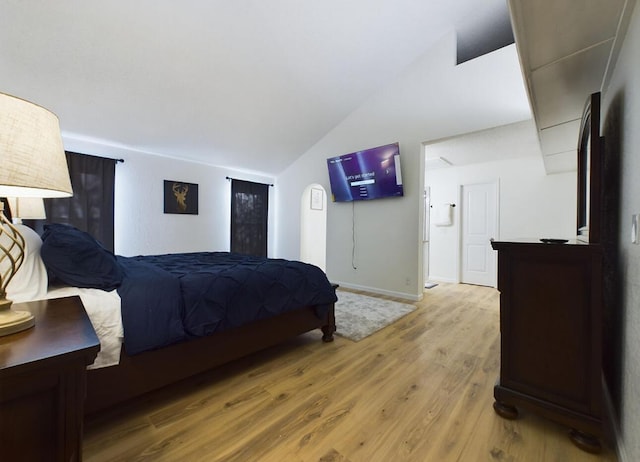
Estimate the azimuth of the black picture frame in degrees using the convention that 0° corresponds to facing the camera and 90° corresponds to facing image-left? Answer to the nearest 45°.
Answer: approximately 315°

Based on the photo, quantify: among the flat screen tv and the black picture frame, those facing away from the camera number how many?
0

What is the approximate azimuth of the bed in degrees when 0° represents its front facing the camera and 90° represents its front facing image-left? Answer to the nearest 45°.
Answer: approximately 225°

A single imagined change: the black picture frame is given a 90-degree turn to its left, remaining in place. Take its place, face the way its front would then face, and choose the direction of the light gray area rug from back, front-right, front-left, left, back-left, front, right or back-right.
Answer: right

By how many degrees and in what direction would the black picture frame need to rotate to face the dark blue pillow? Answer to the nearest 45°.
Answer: approximately 45° to its right

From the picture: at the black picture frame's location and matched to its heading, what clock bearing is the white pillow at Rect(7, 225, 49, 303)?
The white pillow is roughly at 2 o'clock from the black picture frame.

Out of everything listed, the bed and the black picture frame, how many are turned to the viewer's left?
0

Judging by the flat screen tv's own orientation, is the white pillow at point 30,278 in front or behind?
in front

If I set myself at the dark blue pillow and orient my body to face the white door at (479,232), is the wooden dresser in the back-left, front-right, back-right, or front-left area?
front-right

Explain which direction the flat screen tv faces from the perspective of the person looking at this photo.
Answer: facing the viewer and to the left of the viewer

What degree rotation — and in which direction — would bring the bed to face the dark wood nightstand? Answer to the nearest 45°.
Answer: approximately 135° to its right
